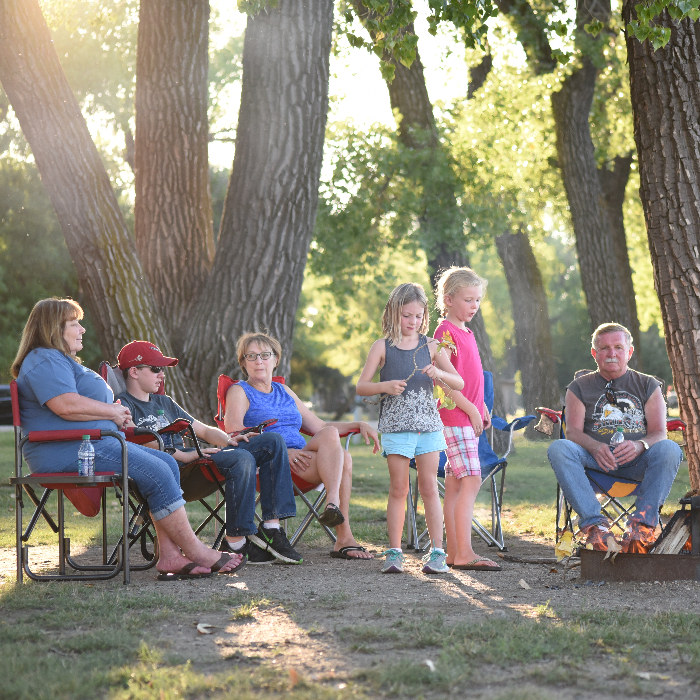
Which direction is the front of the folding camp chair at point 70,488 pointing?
to the viewer's right

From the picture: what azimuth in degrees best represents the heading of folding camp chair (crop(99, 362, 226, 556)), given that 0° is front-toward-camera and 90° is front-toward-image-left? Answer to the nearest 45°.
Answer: approximately 315°

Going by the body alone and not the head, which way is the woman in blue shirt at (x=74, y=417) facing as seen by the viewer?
to the viewer's right

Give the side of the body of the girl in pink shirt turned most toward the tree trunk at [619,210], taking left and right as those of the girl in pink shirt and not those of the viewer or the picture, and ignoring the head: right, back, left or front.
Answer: left

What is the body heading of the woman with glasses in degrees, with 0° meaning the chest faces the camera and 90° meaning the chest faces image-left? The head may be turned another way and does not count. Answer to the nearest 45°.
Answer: approximately 315°

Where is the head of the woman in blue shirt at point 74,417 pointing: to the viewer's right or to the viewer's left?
to the viewer's right

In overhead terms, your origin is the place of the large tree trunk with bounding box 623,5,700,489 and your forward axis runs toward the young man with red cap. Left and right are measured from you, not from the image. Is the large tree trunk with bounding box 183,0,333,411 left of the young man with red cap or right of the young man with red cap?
right

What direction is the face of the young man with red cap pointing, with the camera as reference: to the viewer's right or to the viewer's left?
to the viewer's right

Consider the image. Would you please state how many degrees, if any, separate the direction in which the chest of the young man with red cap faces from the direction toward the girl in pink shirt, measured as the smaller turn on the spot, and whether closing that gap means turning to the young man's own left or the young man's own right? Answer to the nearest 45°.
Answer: approximately 45° to the young man's own left

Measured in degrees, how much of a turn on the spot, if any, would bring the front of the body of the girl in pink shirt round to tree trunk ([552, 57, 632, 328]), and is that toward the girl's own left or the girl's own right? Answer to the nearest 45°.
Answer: approximately 90° to the girl's own left

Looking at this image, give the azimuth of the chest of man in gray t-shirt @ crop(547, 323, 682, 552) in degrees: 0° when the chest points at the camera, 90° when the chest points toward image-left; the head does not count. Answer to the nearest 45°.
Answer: approximately 0°

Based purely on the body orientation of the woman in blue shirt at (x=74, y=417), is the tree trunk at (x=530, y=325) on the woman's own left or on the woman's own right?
on the woman's own left
